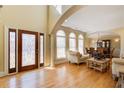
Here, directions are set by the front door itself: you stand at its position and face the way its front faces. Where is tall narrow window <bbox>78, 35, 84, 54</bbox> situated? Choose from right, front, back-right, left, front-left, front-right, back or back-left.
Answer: left

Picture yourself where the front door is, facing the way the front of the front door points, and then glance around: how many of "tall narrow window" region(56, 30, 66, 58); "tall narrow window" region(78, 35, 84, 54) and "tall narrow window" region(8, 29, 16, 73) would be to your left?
2

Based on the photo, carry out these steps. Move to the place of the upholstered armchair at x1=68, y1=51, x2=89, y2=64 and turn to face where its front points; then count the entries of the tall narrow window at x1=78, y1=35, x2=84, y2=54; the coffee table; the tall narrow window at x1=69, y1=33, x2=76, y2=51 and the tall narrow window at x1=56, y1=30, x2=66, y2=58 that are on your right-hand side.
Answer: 1

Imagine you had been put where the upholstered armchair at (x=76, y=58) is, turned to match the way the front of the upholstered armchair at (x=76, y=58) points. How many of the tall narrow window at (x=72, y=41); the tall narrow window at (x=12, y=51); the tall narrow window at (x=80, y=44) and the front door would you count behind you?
2

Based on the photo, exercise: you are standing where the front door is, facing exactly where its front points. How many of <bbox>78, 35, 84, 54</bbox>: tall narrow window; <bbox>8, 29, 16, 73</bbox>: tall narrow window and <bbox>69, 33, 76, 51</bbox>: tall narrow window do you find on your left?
2

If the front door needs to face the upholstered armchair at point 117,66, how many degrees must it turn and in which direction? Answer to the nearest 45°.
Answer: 0° — it already faces it

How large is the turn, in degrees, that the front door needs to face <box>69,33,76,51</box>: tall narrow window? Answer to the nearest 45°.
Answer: approximately 90° to its left

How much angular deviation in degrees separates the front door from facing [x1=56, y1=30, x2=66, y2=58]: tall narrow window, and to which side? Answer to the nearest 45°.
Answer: approximately 90° to its left

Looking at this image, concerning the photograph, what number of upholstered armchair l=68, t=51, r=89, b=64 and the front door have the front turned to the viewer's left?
0

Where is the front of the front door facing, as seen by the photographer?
facing the viewer and to the right of the viewer
